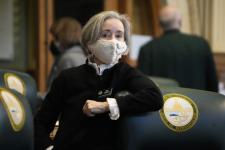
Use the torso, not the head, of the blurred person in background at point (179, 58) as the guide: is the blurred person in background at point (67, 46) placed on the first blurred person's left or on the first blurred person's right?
on the first blurred person's left

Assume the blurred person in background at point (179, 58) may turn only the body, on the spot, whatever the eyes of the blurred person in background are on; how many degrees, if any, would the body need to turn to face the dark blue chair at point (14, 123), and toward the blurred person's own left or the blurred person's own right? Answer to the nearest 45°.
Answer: approximately 180°

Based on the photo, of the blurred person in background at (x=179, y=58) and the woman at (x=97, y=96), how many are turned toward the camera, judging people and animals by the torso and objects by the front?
1

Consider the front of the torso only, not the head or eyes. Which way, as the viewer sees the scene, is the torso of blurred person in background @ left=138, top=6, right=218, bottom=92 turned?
away from the camera

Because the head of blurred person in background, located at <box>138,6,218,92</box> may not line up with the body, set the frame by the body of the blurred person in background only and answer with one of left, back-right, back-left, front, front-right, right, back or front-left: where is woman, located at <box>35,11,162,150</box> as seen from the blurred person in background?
back

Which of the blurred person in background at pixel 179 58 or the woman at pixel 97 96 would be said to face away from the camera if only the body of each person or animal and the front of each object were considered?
the blurred person in background

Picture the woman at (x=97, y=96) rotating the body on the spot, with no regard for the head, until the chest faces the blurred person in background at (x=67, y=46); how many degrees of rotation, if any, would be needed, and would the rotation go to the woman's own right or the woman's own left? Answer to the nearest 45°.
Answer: approximately 180°

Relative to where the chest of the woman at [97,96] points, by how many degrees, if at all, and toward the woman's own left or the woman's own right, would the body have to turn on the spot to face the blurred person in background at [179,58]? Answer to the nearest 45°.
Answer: approximately 180°
